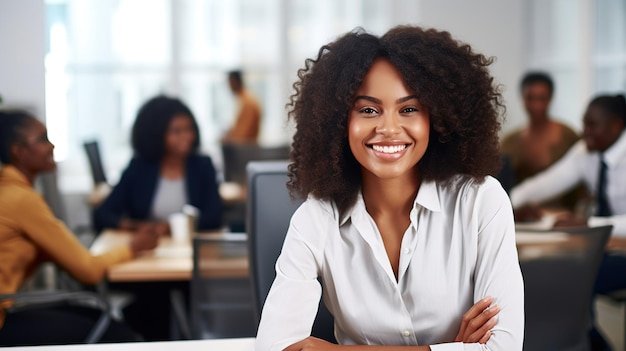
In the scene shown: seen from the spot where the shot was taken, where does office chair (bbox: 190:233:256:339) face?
facing away from the viewer

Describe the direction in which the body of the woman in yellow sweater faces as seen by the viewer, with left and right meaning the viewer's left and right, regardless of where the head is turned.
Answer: facing to the right of the viewer

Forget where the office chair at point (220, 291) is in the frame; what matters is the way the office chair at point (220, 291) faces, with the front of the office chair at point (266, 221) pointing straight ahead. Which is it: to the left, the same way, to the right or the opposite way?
the opposite way

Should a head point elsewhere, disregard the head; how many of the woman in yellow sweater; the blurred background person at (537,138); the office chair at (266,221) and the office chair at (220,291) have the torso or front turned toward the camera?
2

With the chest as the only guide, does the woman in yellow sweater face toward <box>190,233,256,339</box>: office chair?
yes

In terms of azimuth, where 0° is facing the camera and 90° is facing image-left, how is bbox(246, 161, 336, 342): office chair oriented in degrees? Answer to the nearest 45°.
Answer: approximately 0°
